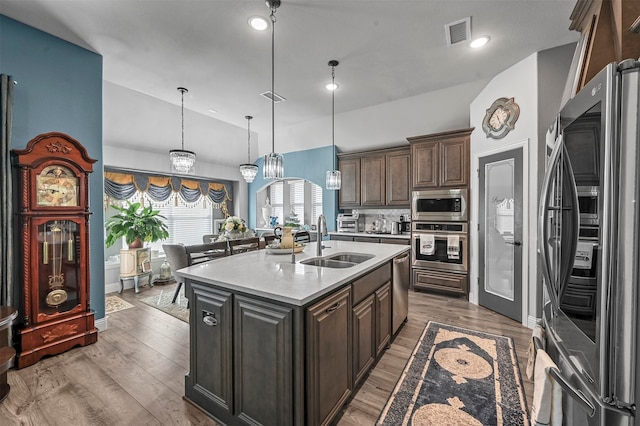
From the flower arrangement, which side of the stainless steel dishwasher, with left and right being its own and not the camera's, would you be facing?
back

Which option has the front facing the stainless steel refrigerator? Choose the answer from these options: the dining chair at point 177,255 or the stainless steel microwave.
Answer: the stainless steel microwave

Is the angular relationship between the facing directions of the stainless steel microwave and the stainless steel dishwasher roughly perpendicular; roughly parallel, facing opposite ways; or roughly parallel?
roughly perpendicular

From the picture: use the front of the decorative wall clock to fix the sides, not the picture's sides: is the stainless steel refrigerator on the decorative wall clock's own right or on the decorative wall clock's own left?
on the decorative wall clock's own left

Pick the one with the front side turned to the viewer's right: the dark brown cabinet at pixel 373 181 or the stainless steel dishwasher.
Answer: the stainless steel dishwasher

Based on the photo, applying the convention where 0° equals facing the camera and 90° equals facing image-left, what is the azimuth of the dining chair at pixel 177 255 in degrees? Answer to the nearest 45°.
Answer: approximately 225°

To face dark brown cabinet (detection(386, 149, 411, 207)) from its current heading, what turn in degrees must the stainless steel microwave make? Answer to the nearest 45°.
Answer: approximately 135° to its right

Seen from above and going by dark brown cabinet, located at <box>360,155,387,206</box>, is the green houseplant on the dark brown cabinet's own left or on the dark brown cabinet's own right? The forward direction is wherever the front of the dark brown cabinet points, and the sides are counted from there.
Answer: on the dark brown cabinet's own right

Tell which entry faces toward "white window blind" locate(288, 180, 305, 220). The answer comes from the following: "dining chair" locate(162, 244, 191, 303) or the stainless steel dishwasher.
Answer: the dining chair

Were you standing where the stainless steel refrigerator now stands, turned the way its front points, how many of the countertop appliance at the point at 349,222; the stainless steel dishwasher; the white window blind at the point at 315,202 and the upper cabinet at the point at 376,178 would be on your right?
4

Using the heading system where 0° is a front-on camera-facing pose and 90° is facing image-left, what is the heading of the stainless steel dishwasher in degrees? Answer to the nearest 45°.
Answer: approximately 270°

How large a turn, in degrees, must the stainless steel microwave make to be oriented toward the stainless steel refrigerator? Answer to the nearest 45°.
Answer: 0° — it already faces it
